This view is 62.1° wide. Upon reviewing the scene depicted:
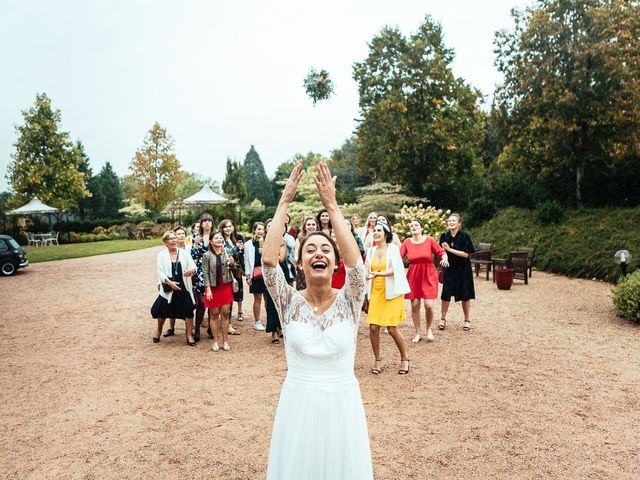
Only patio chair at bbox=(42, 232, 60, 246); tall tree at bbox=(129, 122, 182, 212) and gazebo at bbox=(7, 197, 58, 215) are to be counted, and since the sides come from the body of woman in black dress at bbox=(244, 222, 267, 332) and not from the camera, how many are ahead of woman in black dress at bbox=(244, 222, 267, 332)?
0

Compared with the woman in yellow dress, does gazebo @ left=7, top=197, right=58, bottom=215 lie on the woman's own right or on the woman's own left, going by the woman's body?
on the woman's own right

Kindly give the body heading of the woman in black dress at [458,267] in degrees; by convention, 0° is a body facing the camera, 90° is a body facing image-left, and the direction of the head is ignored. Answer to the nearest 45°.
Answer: approximately 45°

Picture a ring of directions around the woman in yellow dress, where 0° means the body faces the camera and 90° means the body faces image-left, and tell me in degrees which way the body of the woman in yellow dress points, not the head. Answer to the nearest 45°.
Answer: approximately 45°

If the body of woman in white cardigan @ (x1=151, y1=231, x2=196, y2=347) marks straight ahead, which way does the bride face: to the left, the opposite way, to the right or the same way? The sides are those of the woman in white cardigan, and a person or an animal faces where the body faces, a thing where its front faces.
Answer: the same way

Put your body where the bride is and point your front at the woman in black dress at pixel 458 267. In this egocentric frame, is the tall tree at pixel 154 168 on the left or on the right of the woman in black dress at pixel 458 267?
left

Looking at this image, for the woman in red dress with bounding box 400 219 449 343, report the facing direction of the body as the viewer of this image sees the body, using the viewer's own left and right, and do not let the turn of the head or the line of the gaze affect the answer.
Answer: facing the viewer

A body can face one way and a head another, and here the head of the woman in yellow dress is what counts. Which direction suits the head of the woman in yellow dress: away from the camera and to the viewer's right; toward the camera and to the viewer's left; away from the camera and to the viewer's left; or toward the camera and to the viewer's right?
toward the camera and to the viewer's left

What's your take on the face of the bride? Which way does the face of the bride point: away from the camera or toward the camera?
toward the camera

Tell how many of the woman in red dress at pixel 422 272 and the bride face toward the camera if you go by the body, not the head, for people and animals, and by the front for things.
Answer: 2

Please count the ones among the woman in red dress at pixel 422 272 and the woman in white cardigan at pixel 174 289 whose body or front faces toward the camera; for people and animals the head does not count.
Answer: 2

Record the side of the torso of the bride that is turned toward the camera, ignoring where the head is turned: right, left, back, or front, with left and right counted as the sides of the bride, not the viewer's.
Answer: front

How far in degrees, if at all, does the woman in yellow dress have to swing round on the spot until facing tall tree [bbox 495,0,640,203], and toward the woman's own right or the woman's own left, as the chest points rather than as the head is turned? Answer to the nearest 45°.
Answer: approximately 180°

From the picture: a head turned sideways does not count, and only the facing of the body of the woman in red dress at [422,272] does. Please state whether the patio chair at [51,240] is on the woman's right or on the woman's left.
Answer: on the woman's right

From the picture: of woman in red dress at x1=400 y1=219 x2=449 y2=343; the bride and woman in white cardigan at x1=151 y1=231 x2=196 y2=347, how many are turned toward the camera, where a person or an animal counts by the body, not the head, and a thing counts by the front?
3
